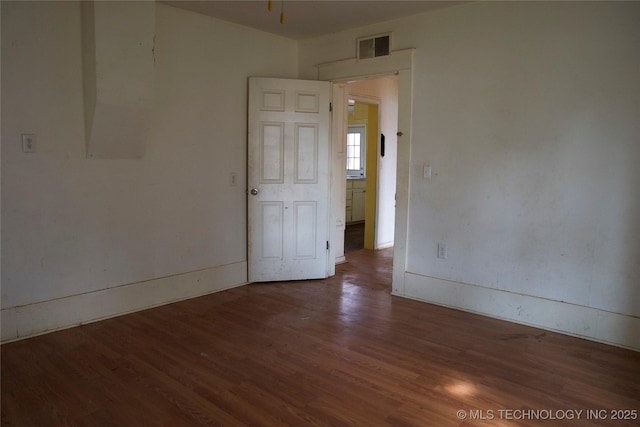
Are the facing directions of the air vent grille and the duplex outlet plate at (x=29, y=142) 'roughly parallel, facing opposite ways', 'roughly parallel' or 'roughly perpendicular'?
roughly perpendicular

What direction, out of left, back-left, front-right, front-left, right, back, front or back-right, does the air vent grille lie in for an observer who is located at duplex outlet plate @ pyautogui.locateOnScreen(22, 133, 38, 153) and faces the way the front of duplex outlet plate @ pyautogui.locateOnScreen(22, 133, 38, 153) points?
left

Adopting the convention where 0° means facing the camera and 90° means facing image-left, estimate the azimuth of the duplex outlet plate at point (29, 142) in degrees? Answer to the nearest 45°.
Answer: approximately 0°

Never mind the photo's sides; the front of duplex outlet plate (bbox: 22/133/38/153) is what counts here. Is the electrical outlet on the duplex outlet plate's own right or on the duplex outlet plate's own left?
on the duplex outlet plate's own left

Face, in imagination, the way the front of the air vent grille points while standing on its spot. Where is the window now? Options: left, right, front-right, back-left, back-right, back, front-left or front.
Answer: back-right

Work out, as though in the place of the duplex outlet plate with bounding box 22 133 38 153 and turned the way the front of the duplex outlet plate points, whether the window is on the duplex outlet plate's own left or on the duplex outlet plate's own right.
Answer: on the duplex outlet plate's own left
